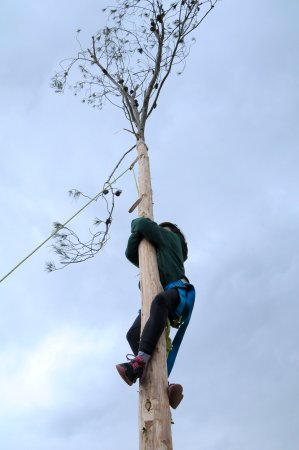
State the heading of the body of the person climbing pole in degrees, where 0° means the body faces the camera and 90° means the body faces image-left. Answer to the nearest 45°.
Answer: approximately 90°
